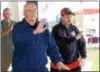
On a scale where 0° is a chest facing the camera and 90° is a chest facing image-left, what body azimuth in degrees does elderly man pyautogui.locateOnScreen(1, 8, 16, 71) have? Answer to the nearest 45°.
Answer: approximately 315°

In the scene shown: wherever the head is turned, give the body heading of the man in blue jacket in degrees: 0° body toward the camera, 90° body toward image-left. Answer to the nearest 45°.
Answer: approximately 315°
